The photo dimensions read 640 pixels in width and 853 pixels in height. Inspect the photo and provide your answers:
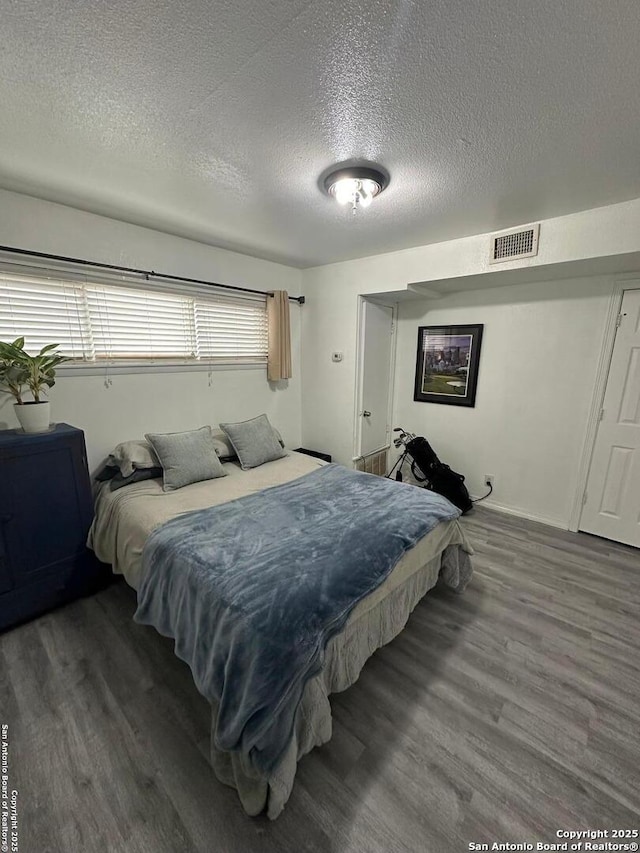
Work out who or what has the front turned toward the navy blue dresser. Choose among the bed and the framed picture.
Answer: the framed picture

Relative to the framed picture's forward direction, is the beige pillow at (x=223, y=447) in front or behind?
in front

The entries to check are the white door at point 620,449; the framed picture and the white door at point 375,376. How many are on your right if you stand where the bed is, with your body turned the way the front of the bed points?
0

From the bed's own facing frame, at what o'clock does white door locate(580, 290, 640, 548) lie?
The white door is roughly at 10 o'clock from the bed.

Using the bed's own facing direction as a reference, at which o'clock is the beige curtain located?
The beige curtain is roughly at 7 o'clock from the bed.

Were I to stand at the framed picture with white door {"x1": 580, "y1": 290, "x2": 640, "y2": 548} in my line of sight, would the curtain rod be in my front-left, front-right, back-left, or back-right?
back-right

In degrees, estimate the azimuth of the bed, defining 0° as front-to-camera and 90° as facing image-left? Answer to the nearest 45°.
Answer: approximately 315°

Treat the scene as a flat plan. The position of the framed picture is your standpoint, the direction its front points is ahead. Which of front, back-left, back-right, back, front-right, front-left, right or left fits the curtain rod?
front

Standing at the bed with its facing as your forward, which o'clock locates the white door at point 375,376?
The white door is roughly at 8 o'clock from the bed.

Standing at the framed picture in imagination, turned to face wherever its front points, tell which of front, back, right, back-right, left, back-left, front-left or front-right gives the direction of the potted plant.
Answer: front

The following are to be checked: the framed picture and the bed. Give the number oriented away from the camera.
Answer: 0

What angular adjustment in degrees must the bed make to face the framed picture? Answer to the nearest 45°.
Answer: approximately 90° to its left
